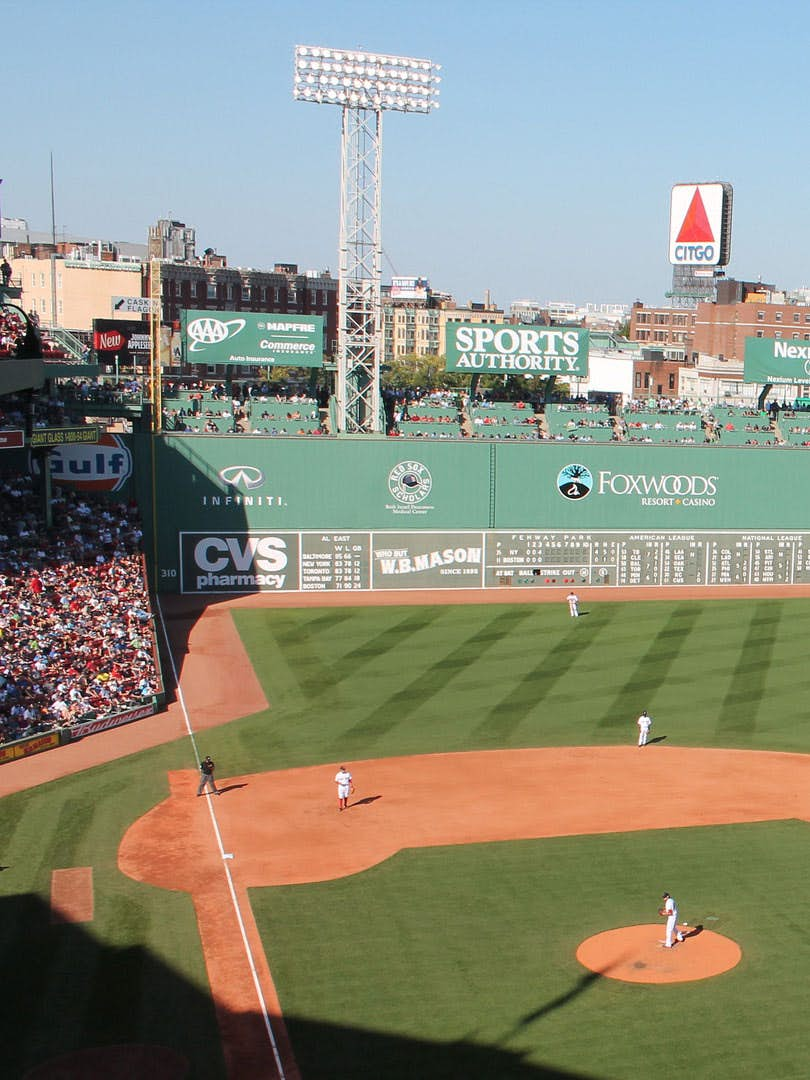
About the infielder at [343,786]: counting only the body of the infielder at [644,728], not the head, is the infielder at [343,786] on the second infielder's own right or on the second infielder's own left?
on the second infielder's own right

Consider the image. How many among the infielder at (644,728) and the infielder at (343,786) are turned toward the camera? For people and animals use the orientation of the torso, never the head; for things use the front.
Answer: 2

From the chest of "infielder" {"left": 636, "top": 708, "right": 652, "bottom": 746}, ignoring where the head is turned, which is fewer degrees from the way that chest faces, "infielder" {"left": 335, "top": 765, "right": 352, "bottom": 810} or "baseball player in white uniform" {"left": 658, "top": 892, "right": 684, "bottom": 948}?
the baseball player in white uniform

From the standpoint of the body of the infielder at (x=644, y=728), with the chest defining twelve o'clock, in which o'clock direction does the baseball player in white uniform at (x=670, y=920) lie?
The baseball player in white uniform is roughly at 12 o'clock from the infielder.

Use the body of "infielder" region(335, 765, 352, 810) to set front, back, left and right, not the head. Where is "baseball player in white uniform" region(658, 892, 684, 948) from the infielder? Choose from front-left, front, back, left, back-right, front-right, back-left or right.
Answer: front-left

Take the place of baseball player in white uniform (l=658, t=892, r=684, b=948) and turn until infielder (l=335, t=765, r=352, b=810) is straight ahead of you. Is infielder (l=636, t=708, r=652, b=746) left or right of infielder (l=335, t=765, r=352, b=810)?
right

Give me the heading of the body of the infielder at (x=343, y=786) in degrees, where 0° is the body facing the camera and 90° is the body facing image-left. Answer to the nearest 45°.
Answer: approximately 0°
